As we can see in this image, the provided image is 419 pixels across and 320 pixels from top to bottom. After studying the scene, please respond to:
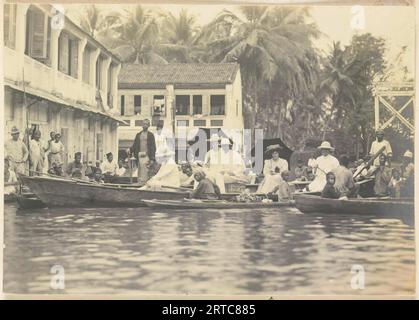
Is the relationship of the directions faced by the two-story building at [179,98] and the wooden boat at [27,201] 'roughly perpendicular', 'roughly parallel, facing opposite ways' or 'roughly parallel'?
roughly perpendicular

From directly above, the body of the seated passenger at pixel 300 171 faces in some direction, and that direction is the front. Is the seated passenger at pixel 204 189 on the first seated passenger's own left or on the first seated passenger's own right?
on the first seated passenger's own right

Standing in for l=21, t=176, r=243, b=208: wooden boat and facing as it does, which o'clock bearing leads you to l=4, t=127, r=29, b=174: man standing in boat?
The man standing in boat is roughly at 12 o'clock from the wooden boat.

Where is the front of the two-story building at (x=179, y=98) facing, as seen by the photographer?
facing the viewer

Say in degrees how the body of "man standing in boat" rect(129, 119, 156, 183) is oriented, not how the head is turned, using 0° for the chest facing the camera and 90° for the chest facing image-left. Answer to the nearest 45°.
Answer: approximately 0°

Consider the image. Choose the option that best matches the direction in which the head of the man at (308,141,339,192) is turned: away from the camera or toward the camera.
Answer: toward the camera

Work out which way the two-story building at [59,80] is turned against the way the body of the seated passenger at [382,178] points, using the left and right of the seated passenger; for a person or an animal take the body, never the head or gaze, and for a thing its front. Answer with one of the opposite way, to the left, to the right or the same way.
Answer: to the left
